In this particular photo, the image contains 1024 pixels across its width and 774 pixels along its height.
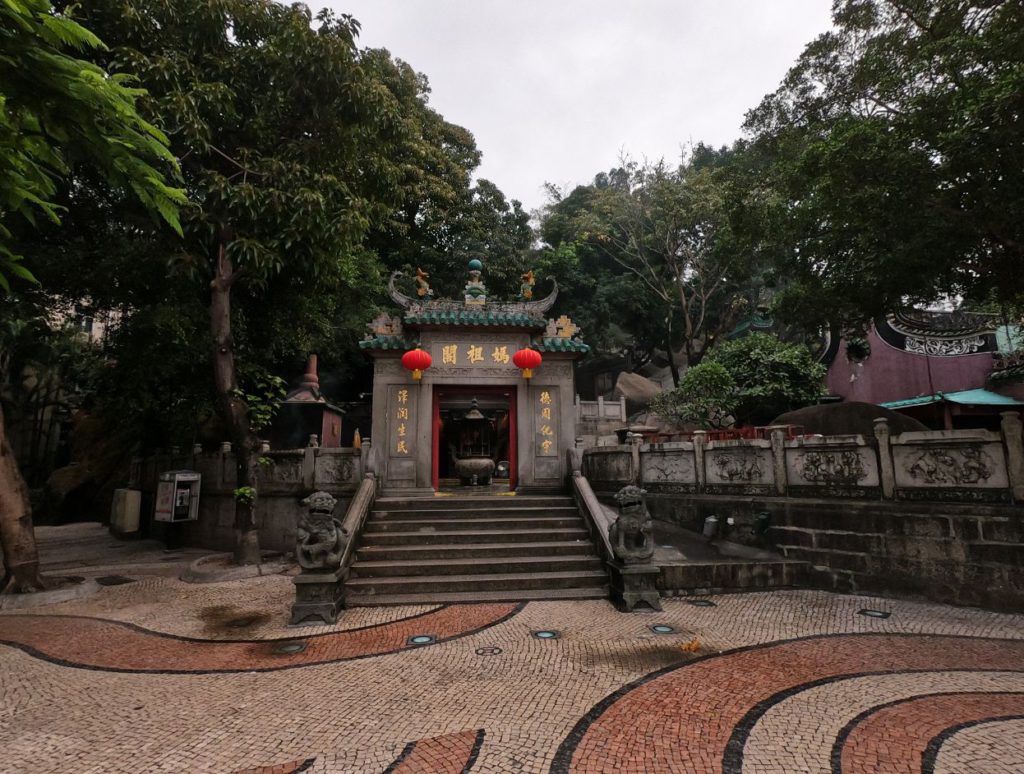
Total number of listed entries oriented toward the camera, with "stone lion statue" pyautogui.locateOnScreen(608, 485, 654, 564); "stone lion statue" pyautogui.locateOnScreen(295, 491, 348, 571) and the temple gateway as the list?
3

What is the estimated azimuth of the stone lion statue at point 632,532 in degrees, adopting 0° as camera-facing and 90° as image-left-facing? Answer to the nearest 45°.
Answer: approximately 0°

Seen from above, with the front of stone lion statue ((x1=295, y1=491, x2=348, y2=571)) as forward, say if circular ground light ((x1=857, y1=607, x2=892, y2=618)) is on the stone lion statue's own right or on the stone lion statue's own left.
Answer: on the stone lion statue's own left

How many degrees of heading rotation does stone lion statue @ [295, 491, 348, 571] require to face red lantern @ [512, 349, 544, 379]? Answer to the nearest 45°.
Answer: approximately 135° to its left

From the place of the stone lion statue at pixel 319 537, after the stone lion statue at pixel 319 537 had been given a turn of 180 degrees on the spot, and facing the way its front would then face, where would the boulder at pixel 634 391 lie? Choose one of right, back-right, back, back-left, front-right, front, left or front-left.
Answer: front-right

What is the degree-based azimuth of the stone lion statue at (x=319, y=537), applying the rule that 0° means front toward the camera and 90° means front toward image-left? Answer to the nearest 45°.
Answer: approximately 0°

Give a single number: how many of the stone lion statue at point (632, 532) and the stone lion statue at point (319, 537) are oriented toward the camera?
2

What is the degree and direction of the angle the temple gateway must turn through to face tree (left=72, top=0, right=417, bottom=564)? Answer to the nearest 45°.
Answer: approximately 45° to its right
